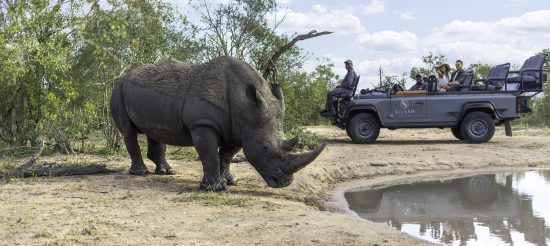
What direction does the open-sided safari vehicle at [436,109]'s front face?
to the viewer's left

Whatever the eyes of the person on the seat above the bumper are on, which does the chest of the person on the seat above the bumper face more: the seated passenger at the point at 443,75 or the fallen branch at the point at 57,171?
the fallen branch

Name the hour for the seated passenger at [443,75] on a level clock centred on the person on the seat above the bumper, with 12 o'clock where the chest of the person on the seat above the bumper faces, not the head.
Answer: The seated passenger is roughly at 5 o'clock from the person on the seat above the bumper.

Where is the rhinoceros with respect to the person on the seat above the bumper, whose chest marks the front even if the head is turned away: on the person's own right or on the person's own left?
on the person's own left

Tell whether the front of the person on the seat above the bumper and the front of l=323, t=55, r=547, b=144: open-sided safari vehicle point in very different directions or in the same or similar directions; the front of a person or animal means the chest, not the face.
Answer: same or similar directions

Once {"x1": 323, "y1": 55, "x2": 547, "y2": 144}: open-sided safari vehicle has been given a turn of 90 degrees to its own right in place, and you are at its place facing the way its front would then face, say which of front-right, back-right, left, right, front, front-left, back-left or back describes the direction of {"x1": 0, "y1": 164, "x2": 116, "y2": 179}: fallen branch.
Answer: back-left

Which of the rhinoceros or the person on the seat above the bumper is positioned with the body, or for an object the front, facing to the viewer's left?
the person on the seat above the bumper

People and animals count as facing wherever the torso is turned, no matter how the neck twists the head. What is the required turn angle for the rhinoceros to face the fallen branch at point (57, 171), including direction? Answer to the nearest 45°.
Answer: approximately 180°

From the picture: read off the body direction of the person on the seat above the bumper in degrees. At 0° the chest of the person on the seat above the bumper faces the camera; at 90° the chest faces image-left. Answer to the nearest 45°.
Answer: approximately 90°

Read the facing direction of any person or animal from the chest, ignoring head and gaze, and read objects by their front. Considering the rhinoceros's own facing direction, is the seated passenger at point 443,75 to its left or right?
on its left
